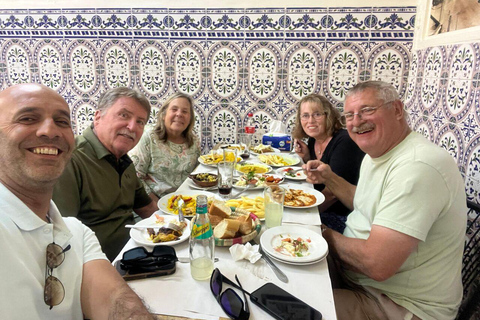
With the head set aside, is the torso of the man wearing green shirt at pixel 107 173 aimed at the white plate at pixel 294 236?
yes

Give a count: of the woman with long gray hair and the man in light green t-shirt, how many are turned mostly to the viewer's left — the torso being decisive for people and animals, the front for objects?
1

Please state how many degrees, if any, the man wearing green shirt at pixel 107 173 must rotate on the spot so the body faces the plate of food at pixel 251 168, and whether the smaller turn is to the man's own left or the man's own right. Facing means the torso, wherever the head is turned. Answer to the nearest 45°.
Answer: approximately 45° to the man's own left

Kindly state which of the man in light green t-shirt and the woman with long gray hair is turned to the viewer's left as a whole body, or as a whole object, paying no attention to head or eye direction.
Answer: the man in light green t-shirt

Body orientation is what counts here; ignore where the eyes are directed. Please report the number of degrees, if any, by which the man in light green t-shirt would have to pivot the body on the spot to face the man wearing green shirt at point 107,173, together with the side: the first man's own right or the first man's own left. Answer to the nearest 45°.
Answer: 0° — they already face them

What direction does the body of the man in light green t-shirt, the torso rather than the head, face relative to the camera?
to the viewer's left

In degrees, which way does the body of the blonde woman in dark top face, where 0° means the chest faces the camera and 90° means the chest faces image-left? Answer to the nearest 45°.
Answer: approximately 45°

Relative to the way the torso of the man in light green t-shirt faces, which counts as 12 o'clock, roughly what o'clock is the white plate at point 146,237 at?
The white plate is roughly at 11 o'clock from the man in light green t-shirt.

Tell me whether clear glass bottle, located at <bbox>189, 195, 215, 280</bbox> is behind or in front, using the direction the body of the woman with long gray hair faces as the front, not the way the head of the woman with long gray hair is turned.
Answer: in front

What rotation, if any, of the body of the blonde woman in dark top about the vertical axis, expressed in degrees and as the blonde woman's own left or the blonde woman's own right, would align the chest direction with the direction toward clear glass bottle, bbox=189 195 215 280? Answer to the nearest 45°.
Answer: approximately 45° to the blonde woman's own left

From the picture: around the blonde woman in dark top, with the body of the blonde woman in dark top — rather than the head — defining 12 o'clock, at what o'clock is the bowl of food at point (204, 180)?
The bowl of food is roughly at 12 o'clock from the blonde woman in dark top.

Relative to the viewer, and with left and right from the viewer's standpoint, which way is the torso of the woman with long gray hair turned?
facing the viewer and to the right of the viewer

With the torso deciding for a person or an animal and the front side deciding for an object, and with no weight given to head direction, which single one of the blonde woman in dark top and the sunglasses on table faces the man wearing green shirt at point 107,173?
the blonde woman in dark top
